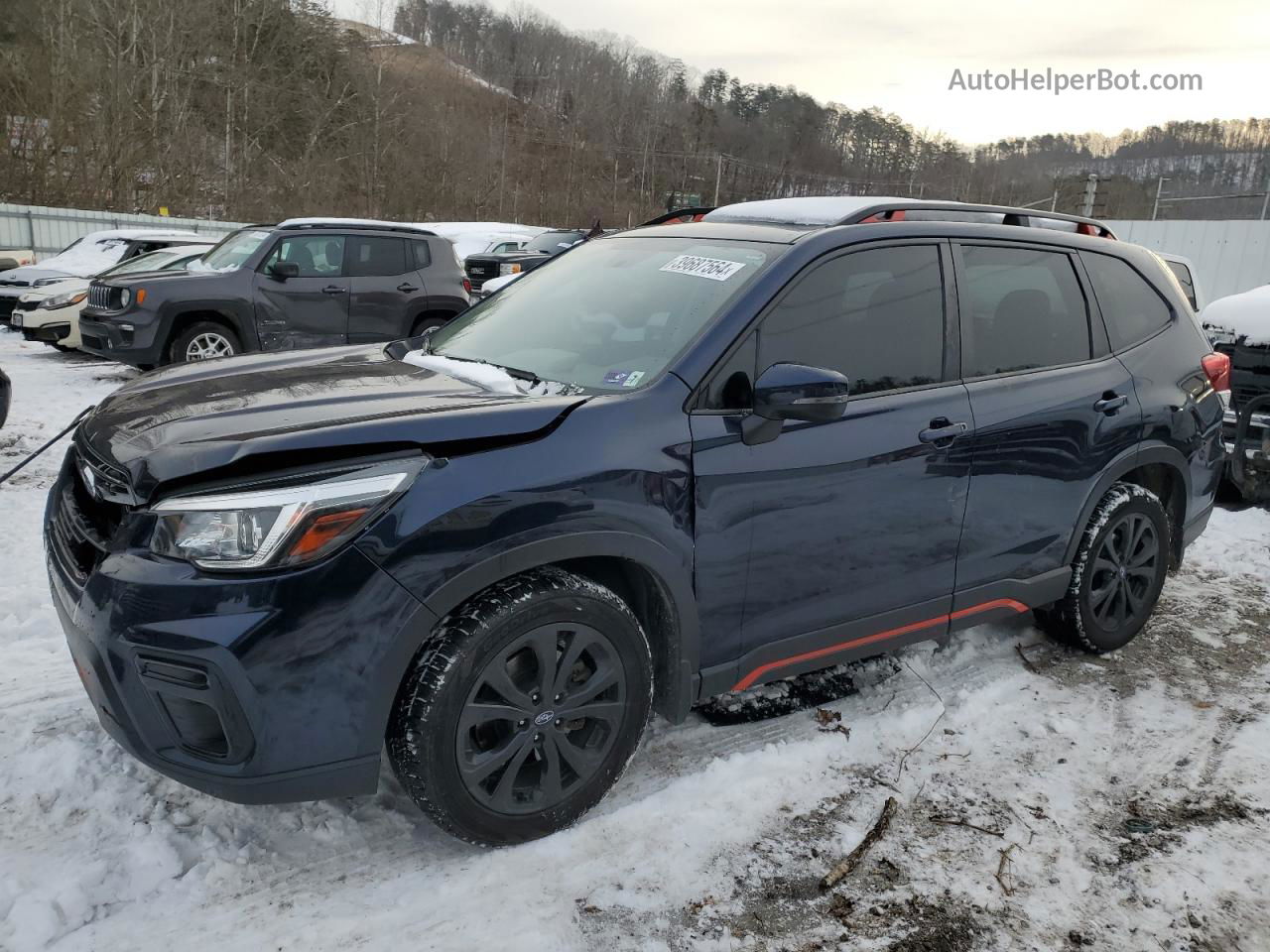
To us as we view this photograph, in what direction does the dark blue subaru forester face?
facing the viewer and to the left of the viewer

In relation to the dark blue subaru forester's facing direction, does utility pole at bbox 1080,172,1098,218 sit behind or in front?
behind

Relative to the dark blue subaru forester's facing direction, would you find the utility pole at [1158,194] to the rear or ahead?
to the rear

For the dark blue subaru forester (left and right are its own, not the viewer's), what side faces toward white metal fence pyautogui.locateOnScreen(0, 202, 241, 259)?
right
